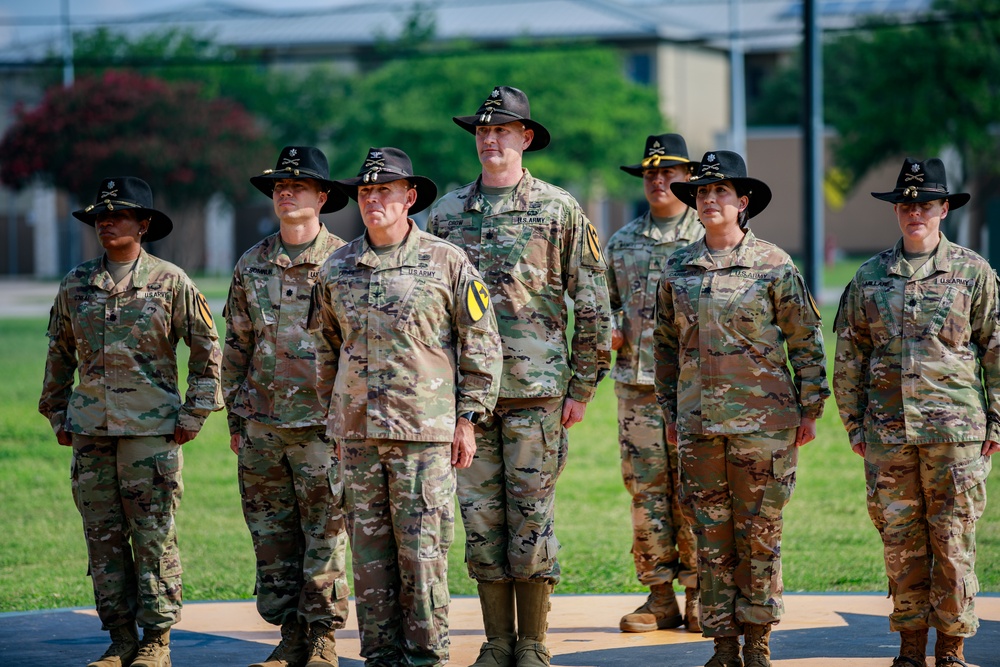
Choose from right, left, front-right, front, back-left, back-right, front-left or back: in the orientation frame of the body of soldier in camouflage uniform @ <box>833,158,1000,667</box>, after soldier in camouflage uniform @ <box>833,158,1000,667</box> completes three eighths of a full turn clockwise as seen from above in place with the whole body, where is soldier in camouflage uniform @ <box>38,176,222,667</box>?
front-left

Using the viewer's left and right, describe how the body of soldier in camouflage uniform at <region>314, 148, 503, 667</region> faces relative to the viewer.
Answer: facing the viewer and to the left of the viewer

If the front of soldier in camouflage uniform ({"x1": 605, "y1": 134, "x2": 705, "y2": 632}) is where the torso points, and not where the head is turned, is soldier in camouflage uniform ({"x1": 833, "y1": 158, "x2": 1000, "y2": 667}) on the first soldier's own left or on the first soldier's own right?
on the first soldier's own left

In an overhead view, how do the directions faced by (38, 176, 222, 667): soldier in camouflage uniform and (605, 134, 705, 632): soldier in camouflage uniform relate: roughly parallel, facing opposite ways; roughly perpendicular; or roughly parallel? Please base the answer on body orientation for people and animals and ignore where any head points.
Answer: roughly parallel

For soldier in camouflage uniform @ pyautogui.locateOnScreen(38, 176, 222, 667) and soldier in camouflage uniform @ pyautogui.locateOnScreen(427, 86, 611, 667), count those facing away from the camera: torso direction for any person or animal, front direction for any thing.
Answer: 0

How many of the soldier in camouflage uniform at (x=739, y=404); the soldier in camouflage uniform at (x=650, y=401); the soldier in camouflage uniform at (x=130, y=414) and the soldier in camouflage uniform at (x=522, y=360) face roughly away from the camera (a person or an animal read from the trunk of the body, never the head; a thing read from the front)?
0

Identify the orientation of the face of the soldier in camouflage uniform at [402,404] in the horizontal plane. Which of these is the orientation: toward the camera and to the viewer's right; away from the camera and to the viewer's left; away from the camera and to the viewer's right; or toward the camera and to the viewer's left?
toward the camera and to the viewer's left

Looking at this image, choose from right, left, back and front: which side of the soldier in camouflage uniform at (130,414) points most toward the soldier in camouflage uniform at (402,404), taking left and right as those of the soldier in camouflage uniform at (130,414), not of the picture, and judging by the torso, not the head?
left

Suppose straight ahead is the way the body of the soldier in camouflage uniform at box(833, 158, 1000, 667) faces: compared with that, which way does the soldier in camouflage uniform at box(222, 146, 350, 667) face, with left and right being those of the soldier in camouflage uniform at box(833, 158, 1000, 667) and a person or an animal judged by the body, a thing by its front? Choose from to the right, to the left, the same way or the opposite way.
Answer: the same way

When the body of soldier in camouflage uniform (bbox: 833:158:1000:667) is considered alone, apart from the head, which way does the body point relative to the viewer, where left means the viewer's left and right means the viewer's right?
facing the viewer

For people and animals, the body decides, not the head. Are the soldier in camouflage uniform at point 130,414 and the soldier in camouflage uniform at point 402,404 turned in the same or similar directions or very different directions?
same or similar directions

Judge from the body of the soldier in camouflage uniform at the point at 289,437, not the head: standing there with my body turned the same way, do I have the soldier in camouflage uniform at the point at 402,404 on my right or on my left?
on my left

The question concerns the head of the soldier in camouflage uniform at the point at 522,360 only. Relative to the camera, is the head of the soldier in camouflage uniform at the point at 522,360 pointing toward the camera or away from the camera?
toward the camera

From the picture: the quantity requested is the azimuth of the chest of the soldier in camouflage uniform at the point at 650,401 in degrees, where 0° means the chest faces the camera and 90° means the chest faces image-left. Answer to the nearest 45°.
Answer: approximately 45°

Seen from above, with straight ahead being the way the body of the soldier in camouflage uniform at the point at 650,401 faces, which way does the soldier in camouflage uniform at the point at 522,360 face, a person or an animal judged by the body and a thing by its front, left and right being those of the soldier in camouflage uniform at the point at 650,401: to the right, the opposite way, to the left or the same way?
the same way

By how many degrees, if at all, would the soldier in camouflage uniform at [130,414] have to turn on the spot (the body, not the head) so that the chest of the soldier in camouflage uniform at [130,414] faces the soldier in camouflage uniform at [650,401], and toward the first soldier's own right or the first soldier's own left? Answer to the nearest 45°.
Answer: approximately 135° to the first soldier's own left

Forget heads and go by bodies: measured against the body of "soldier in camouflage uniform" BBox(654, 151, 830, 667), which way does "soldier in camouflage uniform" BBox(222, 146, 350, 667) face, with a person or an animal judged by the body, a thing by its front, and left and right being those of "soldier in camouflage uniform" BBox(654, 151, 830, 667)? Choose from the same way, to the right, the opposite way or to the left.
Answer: the same way
